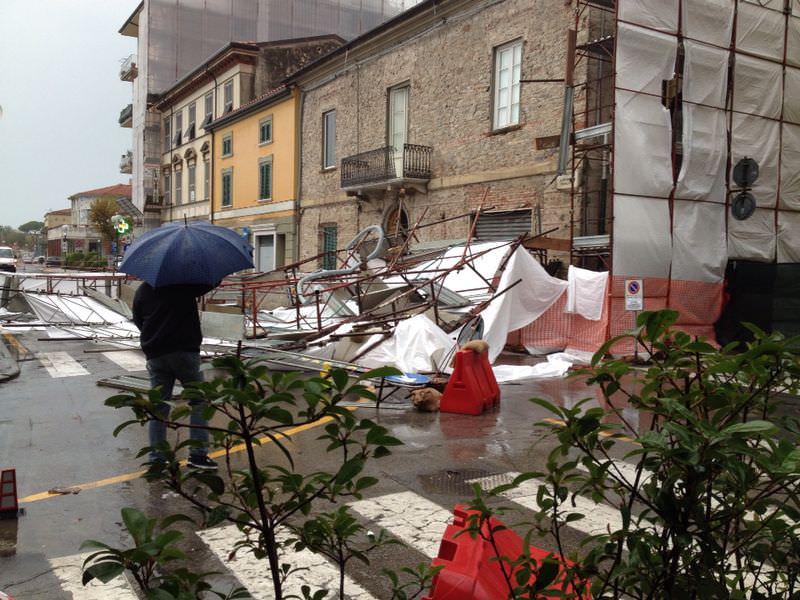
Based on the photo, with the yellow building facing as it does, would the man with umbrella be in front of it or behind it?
in front

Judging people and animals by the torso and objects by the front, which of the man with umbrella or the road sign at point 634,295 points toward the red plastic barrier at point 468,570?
the road sign

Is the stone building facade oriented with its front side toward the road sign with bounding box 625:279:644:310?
no

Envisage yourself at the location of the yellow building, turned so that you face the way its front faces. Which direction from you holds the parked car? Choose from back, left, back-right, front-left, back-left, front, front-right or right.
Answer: right

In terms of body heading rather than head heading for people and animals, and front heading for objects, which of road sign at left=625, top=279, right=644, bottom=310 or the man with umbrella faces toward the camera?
the road sign

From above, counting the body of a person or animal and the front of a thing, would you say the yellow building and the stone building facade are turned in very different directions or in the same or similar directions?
same or similar directions

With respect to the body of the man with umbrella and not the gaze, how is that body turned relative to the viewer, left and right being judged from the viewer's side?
facing away from the viewer and to the right of the viewer

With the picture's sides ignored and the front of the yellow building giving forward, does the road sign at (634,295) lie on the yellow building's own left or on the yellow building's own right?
on the yellow building's own left

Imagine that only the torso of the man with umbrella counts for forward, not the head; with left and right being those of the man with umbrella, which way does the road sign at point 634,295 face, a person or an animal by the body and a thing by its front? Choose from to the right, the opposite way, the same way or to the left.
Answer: the opposite way

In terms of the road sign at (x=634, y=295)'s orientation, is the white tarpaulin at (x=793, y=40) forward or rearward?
rearward

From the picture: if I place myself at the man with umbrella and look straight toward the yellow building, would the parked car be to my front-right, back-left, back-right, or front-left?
front-left

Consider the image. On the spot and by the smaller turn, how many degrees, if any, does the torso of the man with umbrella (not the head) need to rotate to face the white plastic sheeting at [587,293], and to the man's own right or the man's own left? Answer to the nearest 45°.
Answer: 0° — they already face it

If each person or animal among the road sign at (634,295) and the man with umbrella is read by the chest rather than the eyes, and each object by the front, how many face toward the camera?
1

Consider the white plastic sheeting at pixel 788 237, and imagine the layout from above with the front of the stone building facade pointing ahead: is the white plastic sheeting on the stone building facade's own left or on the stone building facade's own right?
on the stone building facade's own left

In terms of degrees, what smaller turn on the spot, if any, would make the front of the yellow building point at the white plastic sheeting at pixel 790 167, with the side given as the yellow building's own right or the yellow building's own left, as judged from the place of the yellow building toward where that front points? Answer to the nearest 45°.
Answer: approximately 90° to the yellow building's own left

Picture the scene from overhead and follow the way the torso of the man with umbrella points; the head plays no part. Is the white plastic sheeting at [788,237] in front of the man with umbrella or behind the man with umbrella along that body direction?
in front

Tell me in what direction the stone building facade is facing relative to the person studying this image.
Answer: facing the viewer and to the left of the viewer

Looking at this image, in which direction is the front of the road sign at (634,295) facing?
toward the camera

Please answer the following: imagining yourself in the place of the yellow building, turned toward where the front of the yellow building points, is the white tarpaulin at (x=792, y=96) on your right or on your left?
on your left

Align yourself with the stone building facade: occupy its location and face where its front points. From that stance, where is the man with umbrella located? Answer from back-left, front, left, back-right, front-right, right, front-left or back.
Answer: front-left
